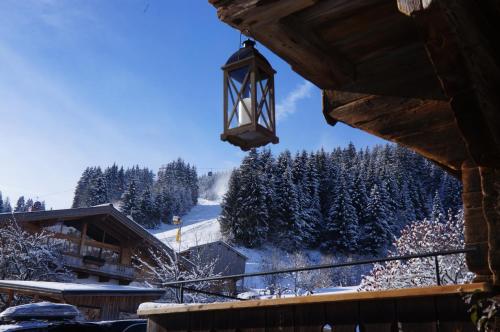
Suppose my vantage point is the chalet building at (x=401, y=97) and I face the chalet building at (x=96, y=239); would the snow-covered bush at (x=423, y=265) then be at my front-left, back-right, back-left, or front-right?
front-right

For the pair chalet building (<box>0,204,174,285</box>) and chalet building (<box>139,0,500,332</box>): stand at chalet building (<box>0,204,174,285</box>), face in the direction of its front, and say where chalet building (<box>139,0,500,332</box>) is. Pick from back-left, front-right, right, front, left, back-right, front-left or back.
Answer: front-right

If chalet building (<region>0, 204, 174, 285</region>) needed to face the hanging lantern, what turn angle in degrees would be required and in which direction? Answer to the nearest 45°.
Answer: approximately 45° to its right

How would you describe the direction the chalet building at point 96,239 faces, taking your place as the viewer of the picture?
facing the viewer and to the right of the viewer

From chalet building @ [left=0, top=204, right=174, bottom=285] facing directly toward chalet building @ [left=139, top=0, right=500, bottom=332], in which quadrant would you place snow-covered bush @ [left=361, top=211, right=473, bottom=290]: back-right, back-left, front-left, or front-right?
front-left

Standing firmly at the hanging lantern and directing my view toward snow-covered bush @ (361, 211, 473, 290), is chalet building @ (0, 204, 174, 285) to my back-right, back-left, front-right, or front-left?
front-left

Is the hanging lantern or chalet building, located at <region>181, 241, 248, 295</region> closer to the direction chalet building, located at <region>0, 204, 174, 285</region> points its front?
the hanging lantern

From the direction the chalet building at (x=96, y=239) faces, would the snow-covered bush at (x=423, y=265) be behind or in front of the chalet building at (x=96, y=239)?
in front

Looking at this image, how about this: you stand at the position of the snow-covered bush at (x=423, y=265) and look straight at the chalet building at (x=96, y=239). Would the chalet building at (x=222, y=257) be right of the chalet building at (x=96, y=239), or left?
right

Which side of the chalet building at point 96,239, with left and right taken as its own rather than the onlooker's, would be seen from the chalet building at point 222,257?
left
